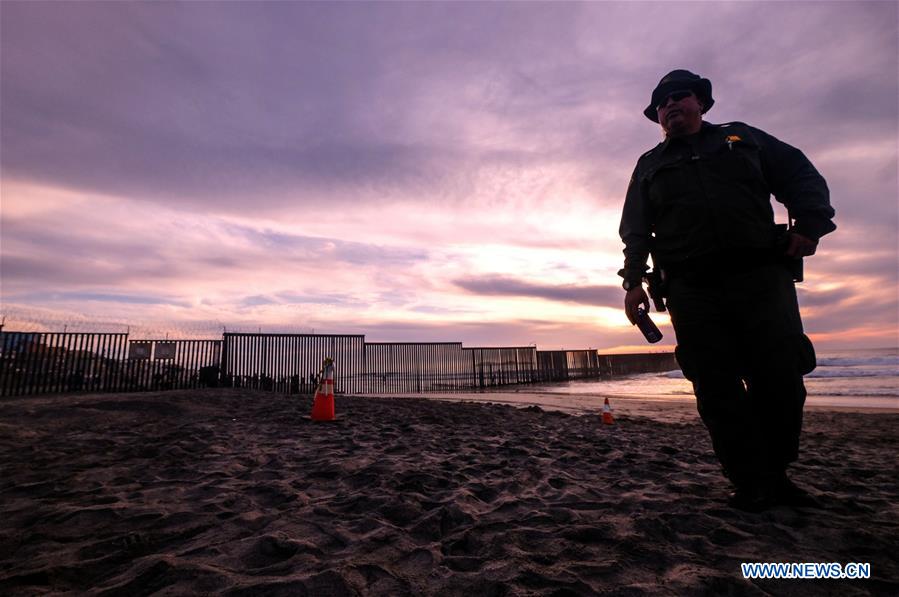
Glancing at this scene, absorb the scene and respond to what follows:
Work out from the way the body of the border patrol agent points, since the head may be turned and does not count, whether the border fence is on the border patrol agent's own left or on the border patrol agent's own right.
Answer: on the border patrol agent's own right

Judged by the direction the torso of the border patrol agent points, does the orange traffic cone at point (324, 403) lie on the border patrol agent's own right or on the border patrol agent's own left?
on the border patrol agent's own right

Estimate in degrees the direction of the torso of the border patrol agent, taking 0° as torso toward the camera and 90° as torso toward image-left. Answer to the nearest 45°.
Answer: approximately 0°
